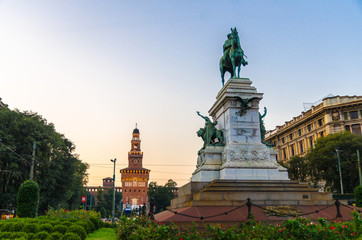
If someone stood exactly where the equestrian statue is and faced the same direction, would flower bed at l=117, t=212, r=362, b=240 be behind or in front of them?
in front

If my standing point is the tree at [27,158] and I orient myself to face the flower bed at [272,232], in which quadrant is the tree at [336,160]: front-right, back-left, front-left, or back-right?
front-left

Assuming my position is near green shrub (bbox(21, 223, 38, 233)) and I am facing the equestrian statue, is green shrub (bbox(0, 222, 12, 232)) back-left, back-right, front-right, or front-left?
back-left
